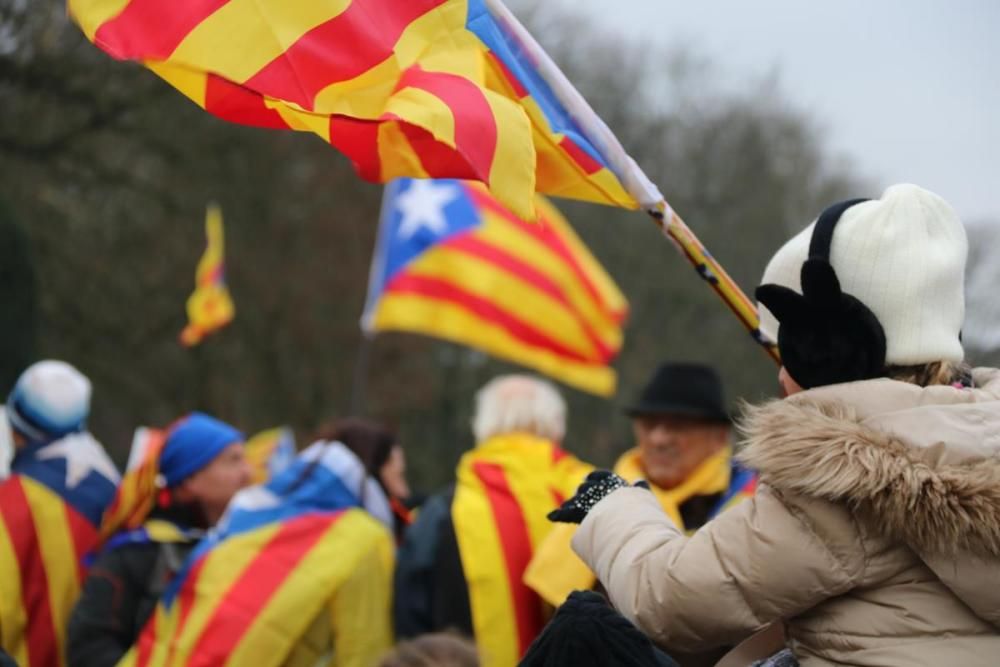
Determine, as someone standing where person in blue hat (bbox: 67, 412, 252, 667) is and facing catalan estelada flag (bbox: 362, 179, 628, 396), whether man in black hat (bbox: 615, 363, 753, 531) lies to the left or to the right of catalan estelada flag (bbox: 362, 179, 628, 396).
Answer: right

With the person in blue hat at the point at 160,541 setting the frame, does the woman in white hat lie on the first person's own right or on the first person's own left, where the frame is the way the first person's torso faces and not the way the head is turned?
on the first person's own right

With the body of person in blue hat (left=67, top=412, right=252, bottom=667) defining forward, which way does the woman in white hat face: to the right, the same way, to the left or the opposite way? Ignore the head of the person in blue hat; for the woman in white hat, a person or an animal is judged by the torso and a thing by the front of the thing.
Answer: to the left

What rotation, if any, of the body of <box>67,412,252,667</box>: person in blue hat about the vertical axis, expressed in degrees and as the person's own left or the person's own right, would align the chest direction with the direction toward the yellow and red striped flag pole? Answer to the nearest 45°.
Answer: approximately 45° to the person's own right

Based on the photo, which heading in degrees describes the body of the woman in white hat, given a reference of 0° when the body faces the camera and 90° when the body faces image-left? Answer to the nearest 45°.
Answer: approximately 135°

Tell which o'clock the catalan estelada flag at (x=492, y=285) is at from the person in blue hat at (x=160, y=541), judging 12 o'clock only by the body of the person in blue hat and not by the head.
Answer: The catalan estelada flag is roughly at 10 o'clock from the person in blue hat.

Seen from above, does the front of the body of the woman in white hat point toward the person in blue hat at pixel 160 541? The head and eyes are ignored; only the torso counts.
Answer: yes

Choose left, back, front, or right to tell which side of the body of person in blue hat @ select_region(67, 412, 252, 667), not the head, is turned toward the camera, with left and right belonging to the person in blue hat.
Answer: right

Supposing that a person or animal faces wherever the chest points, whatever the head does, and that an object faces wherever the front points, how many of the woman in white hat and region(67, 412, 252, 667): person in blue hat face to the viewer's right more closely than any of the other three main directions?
1

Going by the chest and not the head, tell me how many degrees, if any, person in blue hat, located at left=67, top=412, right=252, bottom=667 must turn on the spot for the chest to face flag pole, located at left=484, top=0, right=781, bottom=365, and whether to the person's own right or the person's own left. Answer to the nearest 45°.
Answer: approximately 45° to the person's own right

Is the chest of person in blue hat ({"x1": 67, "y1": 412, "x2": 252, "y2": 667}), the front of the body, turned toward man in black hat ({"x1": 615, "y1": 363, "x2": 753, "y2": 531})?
yes

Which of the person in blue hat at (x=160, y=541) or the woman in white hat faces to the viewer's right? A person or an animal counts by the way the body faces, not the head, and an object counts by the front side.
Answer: the person in blue hat
